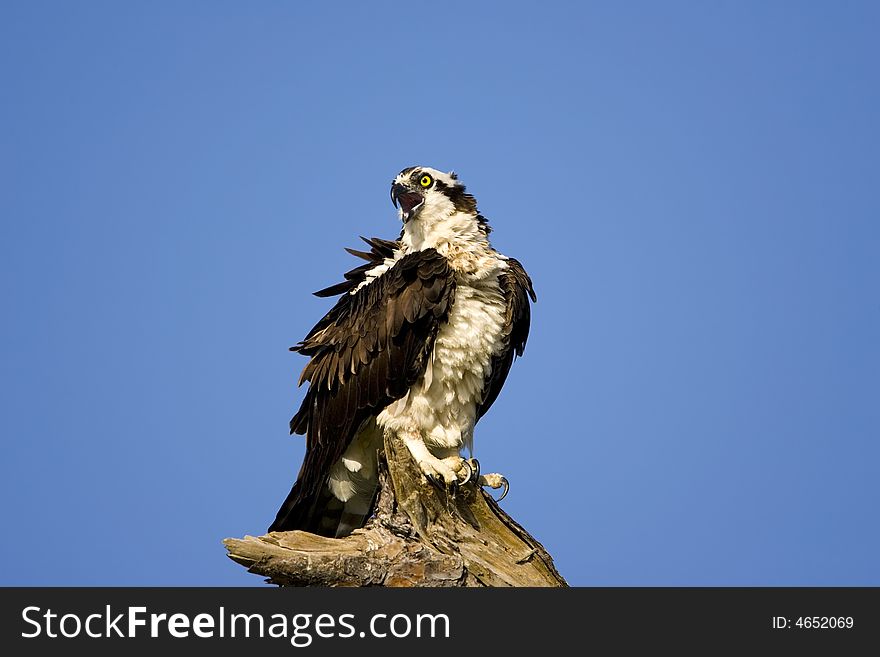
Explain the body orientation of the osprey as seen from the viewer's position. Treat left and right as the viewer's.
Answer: facing the viewer and to the right of the viewer
